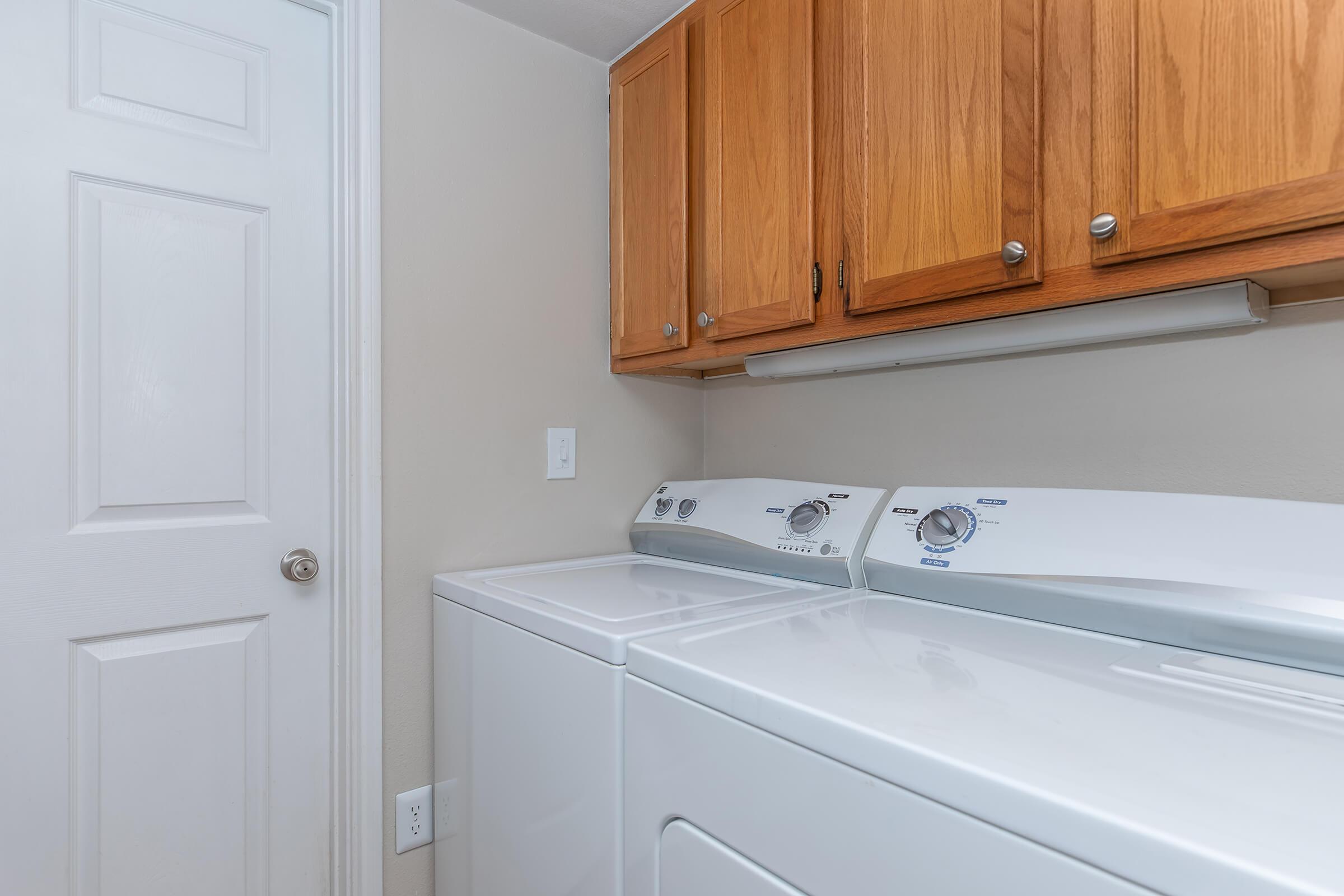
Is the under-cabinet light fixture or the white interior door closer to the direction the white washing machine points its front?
the white interior door

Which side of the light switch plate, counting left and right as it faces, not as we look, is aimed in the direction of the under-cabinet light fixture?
front

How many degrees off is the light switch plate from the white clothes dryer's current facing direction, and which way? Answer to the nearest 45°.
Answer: approximately 90° to its right

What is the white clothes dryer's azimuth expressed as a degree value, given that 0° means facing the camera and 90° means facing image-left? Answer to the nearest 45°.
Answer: approximately 45°

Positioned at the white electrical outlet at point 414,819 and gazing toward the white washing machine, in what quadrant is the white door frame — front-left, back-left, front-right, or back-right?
back-right

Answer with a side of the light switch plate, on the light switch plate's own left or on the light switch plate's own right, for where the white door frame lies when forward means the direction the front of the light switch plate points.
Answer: on the light switch plate's own right

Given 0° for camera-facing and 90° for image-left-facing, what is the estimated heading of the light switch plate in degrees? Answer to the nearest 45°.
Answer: approximately 315°

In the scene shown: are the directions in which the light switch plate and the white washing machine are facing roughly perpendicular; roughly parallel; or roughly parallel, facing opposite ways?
roughly perpendicular

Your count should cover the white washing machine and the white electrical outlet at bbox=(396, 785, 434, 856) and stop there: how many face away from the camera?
0

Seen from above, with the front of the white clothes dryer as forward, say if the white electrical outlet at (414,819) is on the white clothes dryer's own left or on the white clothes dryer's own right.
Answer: on the white clothes dryer's own right

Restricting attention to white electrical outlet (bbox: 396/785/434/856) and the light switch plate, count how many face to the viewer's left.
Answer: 0

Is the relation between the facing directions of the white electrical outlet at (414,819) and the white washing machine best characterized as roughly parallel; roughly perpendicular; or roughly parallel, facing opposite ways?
roughly perpendicular

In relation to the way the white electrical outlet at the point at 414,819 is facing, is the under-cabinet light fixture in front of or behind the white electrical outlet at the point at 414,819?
in front
